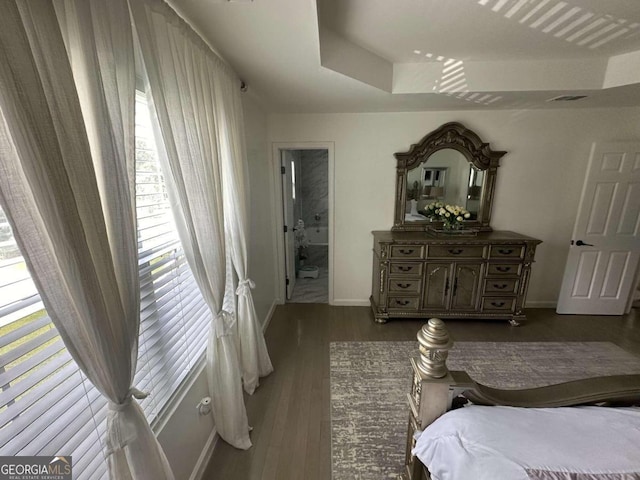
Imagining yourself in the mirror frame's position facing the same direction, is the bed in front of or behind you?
in front

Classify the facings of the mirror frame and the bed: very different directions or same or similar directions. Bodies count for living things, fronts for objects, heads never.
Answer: very different directions

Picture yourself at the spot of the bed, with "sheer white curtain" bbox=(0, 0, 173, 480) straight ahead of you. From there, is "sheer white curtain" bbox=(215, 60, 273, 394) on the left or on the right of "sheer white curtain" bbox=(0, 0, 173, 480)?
right

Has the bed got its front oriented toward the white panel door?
yes

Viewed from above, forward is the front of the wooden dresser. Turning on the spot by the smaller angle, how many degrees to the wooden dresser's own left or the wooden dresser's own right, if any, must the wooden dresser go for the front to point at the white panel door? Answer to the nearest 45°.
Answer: approximately 135° to the wooden dresser's own left

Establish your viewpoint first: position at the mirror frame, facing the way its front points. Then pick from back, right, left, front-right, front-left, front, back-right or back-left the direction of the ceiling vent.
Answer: left

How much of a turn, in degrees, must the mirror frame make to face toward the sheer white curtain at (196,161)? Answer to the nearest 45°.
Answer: approximately 45° to its right

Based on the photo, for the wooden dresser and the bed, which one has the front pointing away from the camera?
the bed

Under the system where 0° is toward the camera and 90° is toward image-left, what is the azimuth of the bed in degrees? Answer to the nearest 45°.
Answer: approximately 180°
